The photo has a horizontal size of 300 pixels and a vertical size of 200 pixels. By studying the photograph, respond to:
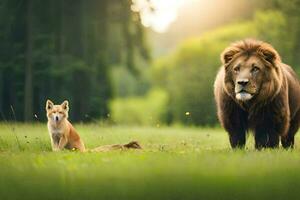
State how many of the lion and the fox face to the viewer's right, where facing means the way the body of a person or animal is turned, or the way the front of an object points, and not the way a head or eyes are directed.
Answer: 0

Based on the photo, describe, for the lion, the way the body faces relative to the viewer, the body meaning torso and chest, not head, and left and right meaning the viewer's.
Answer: facing the viewer and to the left of the viewer

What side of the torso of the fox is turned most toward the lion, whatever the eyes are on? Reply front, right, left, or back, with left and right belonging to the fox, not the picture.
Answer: left

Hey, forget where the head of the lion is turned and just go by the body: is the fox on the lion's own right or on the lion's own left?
on the lion's own right
